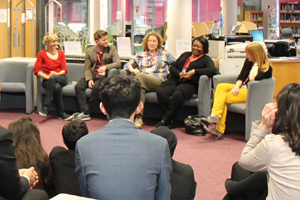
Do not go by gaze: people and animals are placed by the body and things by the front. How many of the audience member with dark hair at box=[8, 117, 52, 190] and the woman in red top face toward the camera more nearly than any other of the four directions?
1

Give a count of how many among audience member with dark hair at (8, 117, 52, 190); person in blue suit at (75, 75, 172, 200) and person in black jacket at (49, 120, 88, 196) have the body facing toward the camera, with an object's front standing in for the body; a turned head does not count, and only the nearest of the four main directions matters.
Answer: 0

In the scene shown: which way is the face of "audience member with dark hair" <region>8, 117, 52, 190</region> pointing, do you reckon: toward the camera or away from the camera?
away from the camera

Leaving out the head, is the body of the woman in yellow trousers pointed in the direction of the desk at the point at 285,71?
no

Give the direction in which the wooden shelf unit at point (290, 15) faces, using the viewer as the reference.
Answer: facing the viewer

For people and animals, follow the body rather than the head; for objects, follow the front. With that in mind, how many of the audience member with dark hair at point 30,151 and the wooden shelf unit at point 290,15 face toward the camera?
1

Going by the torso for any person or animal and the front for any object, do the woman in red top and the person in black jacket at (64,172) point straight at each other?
yes

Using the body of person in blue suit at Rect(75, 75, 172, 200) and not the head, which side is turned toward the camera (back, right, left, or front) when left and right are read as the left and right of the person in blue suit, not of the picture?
back

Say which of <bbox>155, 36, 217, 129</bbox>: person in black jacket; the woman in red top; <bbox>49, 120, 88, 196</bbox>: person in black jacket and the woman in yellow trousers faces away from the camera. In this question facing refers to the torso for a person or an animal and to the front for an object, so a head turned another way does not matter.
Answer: <bbox>49, 120, 88, 196</bbox>: person in black jacket

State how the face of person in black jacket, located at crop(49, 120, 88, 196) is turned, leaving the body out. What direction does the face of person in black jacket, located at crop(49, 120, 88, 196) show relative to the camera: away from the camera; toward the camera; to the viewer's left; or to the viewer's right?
away from the camera

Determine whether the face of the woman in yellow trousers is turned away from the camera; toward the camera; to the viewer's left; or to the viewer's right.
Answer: to the viewer's left

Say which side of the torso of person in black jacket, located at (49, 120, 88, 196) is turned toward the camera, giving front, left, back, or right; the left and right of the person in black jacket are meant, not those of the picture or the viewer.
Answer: back

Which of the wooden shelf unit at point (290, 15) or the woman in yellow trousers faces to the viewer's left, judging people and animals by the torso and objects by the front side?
the woman in yellow trousers

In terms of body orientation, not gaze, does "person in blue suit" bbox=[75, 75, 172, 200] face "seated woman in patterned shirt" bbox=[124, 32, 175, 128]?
yes

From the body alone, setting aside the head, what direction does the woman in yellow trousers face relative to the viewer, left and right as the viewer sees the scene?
facing to the left of the viewer

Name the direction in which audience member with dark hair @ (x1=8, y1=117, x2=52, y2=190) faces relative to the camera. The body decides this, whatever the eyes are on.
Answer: away from the camera

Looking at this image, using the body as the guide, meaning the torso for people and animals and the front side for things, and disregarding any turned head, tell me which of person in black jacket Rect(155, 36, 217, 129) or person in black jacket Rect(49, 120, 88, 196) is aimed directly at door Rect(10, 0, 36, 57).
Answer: person in black jacket Rect(49, 120, 88, 196)

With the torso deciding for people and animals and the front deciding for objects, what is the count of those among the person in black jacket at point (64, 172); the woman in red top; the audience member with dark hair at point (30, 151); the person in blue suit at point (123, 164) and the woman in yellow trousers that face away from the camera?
3

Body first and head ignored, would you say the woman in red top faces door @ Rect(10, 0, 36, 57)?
no

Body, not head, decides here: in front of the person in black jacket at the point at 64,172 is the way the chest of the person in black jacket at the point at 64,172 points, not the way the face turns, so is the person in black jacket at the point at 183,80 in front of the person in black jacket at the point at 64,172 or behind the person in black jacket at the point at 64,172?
in front
